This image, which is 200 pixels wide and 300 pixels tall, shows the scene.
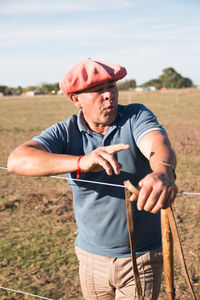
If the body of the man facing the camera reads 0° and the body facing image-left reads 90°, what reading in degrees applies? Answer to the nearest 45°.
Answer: approximately 0°
